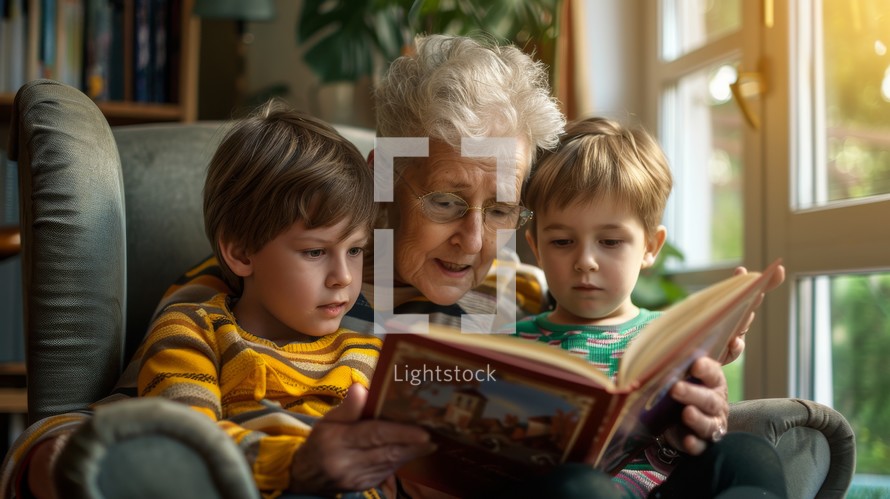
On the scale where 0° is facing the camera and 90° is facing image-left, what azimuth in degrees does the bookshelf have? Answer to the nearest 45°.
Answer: approximately 315°

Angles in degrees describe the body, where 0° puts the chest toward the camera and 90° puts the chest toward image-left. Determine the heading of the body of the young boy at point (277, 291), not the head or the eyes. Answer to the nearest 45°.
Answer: approximately 315°

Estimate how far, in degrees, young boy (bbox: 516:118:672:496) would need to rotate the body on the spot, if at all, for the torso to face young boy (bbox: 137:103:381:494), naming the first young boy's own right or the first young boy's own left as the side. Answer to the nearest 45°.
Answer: approximately 45° to the first young boy's own right

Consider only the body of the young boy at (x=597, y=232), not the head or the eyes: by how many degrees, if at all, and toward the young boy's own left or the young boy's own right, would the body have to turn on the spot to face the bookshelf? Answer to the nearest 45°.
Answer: approximately 135° to the young boy's own right

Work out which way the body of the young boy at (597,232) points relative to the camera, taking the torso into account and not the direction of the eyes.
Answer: toward the camera

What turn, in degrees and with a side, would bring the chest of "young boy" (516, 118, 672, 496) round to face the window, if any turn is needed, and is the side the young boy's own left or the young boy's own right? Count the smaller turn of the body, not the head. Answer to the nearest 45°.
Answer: approximately 135° to the young boy's own left

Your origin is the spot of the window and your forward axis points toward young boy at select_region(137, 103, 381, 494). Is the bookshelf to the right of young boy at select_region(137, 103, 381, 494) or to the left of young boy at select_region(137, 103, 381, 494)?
right

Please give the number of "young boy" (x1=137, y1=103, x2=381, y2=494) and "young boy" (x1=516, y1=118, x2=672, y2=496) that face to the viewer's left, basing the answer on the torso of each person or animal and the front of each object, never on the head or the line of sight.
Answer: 0

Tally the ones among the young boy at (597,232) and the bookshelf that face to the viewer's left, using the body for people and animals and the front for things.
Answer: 0

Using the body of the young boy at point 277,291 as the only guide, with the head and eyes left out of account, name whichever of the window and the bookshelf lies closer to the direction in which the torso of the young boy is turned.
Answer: the window

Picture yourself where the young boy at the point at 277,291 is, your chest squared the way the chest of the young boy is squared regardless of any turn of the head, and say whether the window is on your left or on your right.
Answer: on your left
